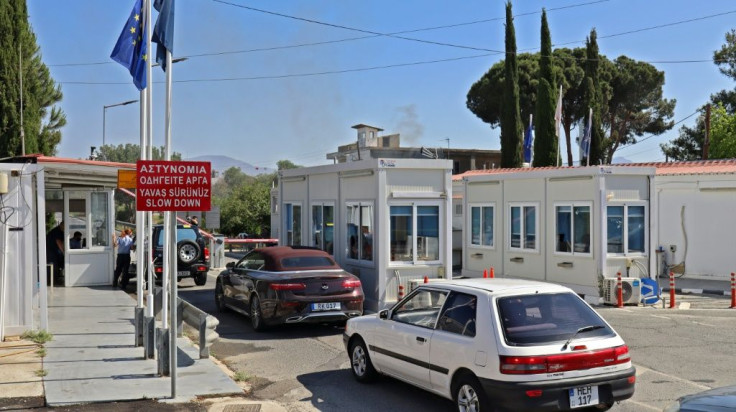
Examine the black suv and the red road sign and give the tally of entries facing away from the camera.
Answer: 1

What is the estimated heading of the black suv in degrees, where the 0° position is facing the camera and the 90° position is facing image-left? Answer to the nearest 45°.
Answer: approximately 180°

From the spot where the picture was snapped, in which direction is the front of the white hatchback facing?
facing away from the viewer and to the left of the viewer

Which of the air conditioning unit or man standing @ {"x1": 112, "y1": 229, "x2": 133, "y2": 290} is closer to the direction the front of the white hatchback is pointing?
the man standing

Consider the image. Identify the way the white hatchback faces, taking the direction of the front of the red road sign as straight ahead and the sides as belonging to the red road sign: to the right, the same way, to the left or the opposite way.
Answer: the opposite way

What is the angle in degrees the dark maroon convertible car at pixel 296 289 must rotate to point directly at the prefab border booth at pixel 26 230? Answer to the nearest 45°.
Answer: approximately 45° to its left

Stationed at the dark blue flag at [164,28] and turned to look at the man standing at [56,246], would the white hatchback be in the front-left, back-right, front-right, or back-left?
back-right

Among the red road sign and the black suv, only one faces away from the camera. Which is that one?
the black suv

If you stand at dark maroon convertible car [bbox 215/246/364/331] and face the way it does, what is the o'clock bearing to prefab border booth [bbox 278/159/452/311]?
The prefab border booth is roughly at 3 o'clock from the dark maroon convertible car.

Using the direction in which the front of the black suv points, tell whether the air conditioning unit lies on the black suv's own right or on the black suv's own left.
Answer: on the black suv's own right

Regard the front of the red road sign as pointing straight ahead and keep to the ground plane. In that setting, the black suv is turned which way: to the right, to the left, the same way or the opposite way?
the opposite way
